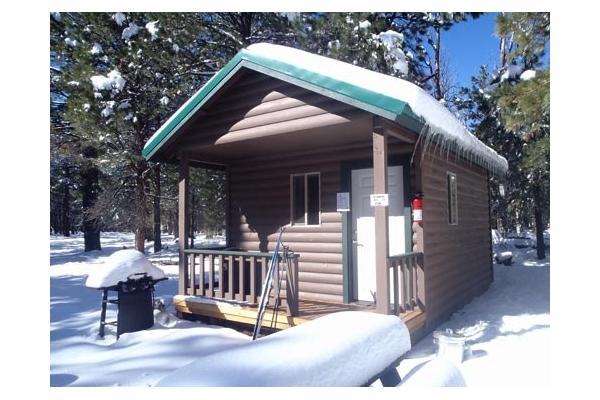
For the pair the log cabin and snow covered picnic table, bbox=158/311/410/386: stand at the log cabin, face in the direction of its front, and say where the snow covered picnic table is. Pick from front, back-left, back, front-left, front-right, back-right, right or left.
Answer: front-left

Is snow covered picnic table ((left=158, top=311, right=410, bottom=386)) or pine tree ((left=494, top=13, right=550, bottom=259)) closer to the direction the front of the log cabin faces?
the snow covered picnic table

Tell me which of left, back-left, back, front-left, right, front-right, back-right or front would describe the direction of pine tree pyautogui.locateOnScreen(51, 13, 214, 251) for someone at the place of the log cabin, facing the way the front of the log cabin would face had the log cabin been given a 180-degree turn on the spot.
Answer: left

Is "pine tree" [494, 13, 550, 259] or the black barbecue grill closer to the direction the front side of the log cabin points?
the black barbecue grill

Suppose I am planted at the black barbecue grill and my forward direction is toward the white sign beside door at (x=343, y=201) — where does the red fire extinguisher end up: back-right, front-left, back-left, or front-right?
front-right

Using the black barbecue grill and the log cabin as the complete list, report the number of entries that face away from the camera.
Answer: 0

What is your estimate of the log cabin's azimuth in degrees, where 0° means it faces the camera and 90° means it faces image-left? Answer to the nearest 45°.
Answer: approximately 45°

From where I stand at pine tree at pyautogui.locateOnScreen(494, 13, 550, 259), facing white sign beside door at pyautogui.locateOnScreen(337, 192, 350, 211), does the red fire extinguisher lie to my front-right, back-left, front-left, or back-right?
front-left
